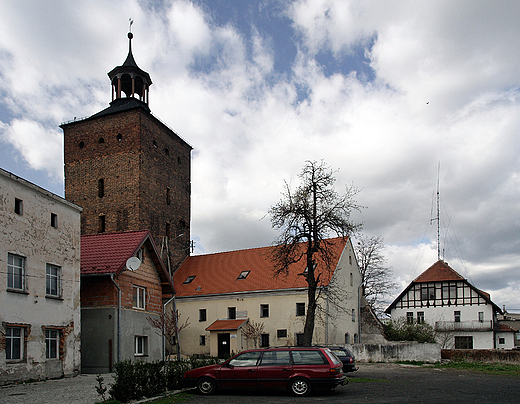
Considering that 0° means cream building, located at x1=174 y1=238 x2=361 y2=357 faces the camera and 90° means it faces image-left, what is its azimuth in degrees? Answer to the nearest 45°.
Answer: approximately 45°

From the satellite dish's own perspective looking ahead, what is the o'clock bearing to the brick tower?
The brick tower is roughly at 6 o'clock from the satellite dish.

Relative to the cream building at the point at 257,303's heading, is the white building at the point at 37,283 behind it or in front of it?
in front

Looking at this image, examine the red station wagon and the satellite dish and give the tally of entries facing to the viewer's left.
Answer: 1

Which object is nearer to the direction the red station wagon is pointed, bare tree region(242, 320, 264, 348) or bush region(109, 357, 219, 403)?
the bush

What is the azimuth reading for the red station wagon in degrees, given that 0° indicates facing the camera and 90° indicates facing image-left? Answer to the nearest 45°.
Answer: approximately 90°

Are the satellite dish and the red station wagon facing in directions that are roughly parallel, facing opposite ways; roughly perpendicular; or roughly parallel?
roughly perpendicular

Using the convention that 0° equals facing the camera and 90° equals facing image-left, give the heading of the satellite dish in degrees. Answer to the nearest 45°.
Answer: approximately 0°

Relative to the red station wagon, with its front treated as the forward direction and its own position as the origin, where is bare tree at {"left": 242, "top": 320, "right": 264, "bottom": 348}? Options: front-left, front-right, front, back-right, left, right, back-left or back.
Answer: right

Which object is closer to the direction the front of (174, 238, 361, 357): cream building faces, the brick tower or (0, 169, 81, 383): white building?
the white building
